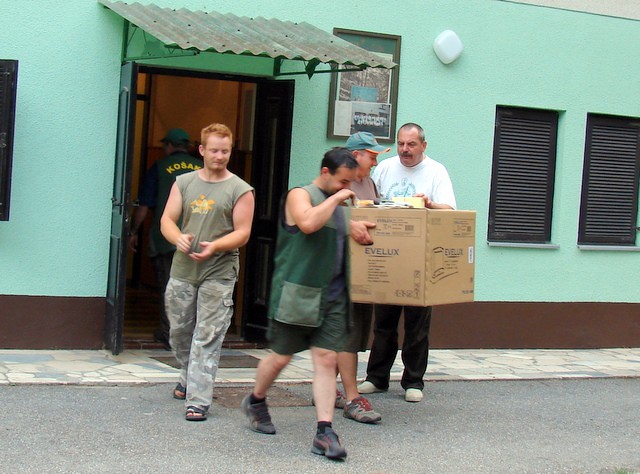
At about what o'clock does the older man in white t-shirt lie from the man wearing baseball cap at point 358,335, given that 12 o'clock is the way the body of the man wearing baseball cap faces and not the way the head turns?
The older man in white t-shirt is roughly at 10 o'clock from the man wearing baseball cap.

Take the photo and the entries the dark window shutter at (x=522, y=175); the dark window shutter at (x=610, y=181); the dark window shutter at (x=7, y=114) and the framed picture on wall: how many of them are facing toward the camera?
4

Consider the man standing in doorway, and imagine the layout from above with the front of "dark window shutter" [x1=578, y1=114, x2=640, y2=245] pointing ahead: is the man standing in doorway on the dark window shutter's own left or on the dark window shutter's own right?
on the dark window shutter's own right

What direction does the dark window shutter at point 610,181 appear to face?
toward the camera

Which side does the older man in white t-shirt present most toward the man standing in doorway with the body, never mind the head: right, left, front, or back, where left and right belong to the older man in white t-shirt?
right

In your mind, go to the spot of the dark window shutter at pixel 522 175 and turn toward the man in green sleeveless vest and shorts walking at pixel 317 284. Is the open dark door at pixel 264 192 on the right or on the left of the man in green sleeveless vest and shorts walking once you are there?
right

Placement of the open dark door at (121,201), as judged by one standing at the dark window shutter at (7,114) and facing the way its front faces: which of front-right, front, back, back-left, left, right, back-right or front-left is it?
left

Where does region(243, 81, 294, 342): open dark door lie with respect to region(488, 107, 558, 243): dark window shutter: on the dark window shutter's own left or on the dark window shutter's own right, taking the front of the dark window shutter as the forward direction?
on the dark window shutter's own right

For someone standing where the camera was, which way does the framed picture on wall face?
facing the viewer

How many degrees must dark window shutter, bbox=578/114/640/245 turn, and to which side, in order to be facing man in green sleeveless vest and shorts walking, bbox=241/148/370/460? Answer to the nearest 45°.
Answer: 0° — it already faces them

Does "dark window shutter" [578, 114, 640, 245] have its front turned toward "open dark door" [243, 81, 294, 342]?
no

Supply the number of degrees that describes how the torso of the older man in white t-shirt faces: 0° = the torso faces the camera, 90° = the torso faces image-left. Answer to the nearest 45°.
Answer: approximately 45°

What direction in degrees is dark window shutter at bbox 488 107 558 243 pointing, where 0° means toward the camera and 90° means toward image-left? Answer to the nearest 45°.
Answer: approximately 0°

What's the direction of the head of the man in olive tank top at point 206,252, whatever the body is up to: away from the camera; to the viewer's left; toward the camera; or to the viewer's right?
toward the camera

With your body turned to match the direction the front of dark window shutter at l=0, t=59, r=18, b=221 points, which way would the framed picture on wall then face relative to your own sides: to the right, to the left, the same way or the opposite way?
the same way

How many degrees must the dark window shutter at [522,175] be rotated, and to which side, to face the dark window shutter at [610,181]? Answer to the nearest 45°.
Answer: approximately 135° to its left

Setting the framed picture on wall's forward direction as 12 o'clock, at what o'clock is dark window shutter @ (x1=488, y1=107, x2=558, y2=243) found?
The dark window shutter is roughly at 8 o'clock from the framed picture on wall.
